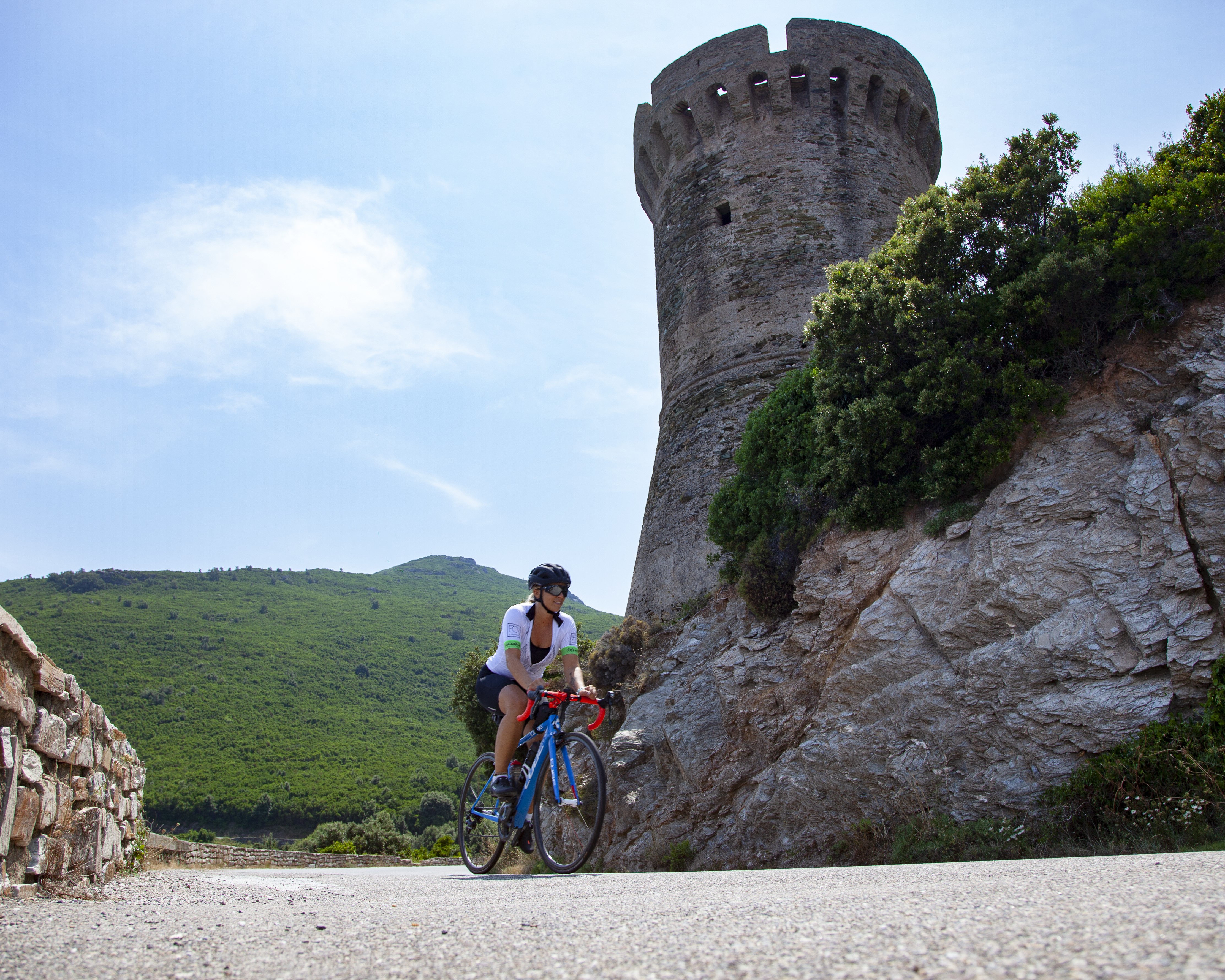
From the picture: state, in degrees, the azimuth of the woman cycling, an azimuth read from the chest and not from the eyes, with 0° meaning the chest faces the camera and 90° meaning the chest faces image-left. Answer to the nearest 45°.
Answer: approximately 315°

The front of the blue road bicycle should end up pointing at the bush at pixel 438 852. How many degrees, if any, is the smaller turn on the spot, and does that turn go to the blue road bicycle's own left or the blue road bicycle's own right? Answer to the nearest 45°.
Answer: approximately 135° to the blue road bicycle's own left

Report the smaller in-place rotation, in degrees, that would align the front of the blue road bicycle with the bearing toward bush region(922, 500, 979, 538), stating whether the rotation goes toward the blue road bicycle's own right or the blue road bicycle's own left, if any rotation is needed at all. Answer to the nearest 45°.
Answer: approximately 90° to the blue road bicycle's own left

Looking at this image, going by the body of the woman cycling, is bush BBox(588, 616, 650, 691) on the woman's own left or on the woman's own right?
on the woman's own left

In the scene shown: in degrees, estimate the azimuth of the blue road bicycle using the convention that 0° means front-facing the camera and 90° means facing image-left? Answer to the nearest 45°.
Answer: approximately 315°
